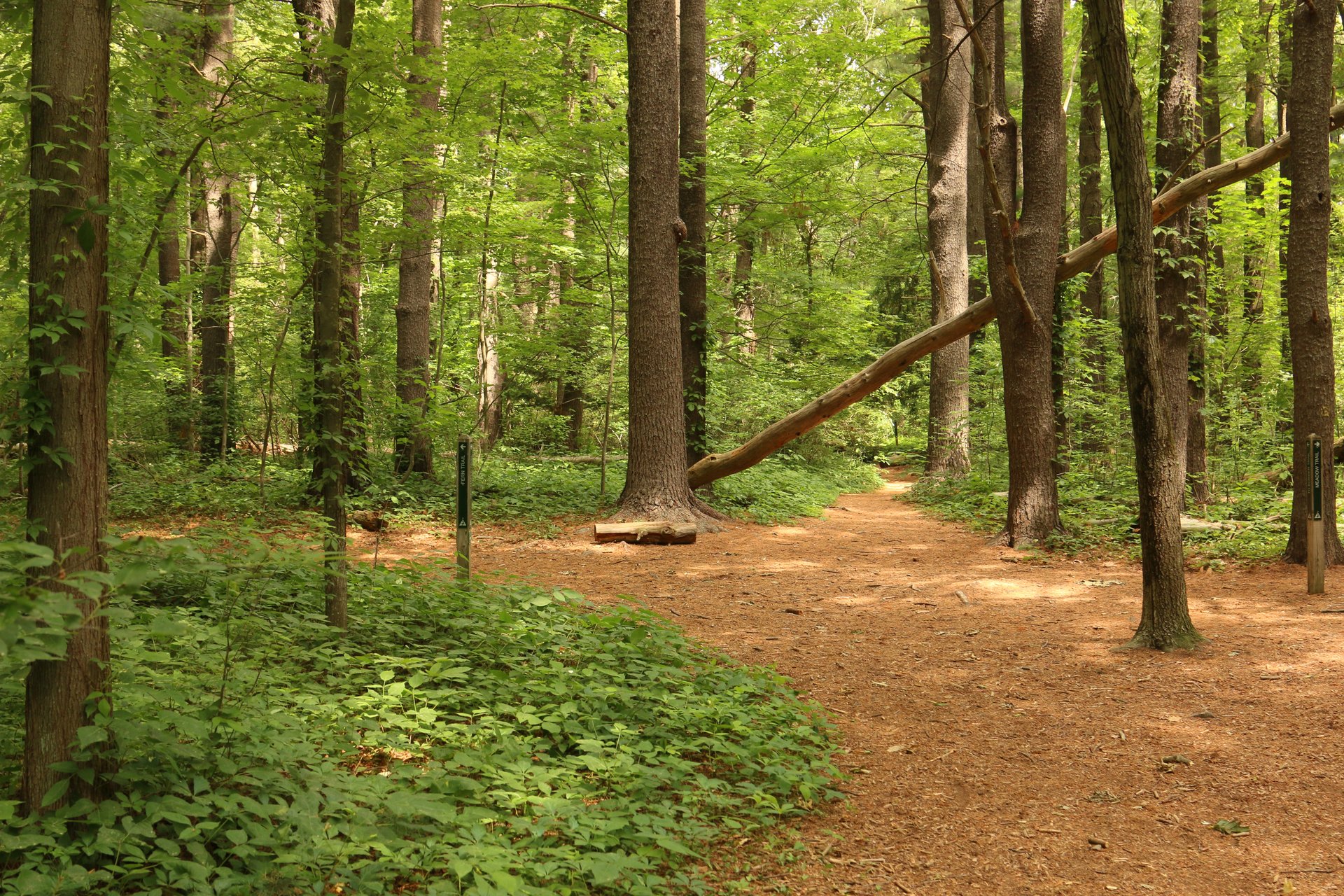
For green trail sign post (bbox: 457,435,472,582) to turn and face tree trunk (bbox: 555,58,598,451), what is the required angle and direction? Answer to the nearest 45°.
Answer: approximately 180°

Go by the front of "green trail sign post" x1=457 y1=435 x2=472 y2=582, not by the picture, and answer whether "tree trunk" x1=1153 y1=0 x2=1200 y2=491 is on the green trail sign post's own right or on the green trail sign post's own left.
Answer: on the green trail sign post's own left

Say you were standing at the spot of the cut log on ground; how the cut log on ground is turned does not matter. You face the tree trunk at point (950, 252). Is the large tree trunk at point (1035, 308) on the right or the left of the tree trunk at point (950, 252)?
right

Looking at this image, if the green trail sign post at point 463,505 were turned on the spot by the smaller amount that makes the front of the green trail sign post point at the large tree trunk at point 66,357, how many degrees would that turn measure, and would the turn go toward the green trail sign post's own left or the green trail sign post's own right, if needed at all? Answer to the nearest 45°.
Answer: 0° — it already faces it

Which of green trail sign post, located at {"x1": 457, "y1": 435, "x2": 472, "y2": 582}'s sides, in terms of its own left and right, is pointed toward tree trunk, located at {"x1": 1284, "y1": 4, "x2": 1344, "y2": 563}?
left

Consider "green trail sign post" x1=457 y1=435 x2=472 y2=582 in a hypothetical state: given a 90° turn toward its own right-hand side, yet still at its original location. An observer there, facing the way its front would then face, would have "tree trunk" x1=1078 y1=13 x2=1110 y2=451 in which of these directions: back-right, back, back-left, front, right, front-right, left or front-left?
back-right

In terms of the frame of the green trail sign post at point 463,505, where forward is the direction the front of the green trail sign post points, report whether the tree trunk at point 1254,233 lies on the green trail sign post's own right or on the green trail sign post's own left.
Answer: on the green trail sign post's own left

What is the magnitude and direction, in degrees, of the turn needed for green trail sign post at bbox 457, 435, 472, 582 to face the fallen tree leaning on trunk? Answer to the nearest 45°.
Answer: approximately 135° to its left

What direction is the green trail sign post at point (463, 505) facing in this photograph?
toward the camera

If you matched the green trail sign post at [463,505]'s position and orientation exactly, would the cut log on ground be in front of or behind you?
behind

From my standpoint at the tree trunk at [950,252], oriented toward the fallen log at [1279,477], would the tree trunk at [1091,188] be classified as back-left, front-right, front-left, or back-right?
front-left

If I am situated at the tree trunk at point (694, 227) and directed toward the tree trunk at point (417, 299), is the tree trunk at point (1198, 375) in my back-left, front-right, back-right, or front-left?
back-left

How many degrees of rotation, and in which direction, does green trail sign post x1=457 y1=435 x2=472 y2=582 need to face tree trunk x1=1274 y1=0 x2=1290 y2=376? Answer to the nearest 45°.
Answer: approximately 135° to its left

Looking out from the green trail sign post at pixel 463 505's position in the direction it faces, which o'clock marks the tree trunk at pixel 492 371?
The tree trunk is roughly at 6 o'clock from the green trail sign post.

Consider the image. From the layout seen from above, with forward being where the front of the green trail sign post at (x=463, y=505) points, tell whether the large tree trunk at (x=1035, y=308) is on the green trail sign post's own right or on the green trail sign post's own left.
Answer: on the green trail sign post's own left
